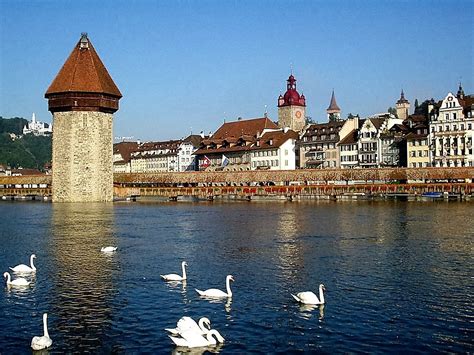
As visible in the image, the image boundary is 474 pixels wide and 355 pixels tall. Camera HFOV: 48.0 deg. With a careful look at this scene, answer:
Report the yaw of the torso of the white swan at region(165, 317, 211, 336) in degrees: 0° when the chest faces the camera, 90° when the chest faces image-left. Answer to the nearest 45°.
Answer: approximately 270°

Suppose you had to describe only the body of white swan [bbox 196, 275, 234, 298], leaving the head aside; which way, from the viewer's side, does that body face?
to the viewer's right

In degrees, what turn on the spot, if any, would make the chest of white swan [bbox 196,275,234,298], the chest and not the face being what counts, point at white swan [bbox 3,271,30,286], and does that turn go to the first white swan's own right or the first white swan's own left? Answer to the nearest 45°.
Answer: approximately 180°

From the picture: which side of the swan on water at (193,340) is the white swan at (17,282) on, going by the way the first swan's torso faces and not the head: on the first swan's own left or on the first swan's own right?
on the first swan's own left

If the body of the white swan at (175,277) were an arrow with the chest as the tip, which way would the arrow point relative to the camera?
to the viewer's right

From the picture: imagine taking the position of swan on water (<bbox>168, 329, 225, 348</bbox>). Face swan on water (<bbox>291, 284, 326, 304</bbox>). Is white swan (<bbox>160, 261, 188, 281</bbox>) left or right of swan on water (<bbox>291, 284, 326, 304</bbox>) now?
left

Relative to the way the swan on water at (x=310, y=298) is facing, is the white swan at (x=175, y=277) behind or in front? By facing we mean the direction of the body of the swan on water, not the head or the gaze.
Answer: behind

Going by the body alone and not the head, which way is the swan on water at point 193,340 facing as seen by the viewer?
to the viewer's right

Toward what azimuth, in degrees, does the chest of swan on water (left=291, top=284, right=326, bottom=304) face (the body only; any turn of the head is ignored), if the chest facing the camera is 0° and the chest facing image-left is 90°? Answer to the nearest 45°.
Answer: approximately 270°
